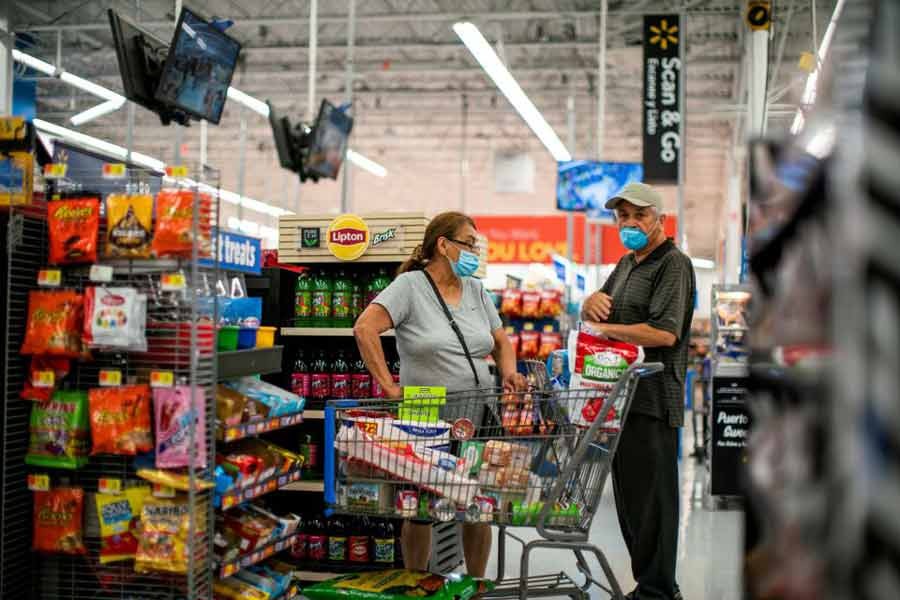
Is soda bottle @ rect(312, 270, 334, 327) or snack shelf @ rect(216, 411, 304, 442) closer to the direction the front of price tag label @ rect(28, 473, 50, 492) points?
the snack shelf

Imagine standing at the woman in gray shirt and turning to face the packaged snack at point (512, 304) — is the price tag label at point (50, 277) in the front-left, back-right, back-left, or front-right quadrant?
back-left

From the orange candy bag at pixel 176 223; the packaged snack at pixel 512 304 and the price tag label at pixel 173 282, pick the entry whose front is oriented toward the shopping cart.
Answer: the packaged snack

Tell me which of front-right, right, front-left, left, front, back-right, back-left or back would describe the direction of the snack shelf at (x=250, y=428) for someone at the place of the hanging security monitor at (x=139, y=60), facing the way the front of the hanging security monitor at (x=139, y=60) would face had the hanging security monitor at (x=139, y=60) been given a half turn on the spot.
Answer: front-right

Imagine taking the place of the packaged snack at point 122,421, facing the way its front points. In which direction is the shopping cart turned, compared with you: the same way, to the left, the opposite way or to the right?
to the right
